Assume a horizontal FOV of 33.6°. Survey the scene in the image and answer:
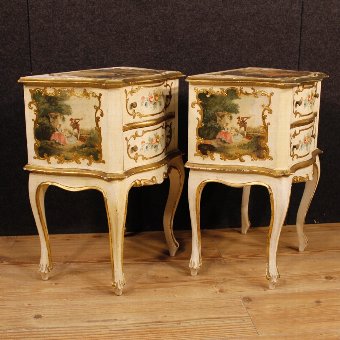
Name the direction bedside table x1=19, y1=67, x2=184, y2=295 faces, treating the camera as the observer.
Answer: facing the viewer and to the right of the viewer

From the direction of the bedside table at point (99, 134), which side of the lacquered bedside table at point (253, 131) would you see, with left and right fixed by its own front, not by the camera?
back

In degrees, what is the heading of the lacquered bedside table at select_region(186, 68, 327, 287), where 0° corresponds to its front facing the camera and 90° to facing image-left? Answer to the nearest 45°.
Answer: approximately 270°

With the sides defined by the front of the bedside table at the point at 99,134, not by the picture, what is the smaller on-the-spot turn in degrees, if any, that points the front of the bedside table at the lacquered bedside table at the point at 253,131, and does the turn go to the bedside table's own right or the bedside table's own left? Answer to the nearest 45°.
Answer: approximately 45° to the bedside table's own left

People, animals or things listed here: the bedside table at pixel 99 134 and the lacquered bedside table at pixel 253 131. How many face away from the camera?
0
